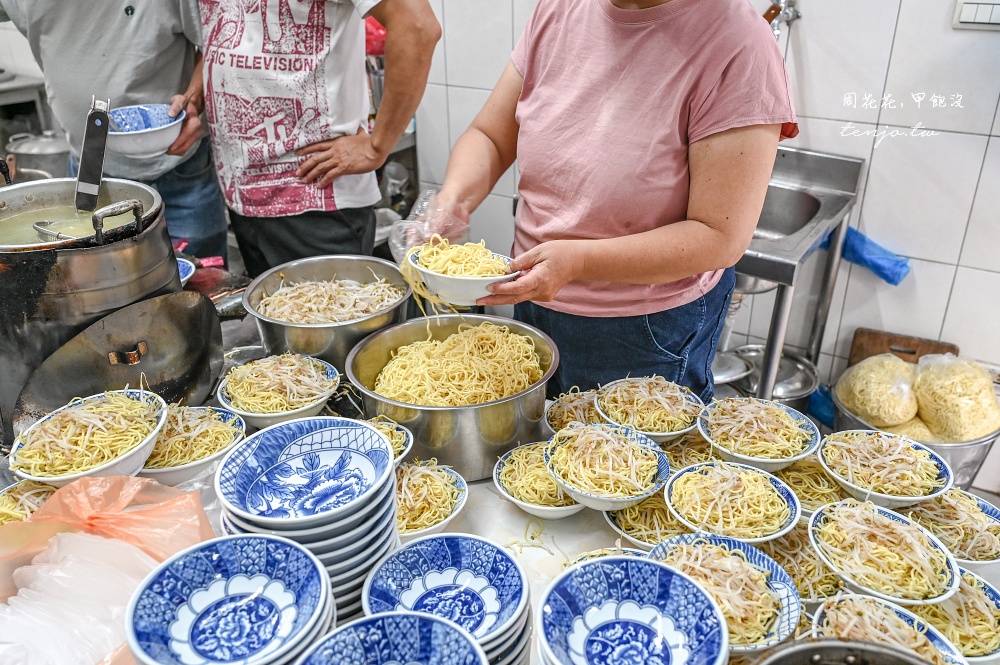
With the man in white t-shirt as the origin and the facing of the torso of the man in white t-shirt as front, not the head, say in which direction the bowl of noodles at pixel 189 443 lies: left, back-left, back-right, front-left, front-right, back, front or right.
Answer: front-left

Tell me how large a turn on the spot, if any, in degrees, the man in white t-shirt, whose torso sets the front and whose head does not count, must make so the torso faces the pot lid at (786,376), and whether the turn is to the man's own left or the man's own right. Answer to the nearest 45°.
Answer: approximately 135° to the man's own left

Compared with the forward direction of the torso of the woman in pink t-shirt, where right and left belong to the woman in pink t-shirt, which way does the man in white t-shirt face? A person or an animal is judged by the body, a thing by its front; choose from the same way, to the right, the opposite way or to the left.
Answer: the same way

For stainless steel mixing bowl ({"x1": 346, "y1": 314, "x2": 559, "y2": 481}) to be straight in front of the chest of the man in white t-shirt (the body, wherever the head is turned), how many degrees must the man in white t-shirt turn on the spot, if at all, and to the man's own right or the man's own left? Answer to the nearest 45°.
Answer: approximately 45° to the man's own left

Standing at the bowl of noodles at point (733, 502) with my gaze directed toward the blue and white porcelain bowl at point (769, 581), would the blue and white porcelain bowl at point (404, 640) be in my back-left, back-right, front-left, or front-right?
front-right

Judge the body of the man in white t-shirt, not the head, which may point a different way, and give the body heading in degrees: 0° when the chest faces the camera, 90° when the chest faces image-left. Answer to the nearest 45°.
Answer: approximately 45°

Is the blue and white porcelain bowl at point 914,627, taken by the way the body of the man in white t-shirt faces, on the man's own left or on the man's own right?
on the man's own left

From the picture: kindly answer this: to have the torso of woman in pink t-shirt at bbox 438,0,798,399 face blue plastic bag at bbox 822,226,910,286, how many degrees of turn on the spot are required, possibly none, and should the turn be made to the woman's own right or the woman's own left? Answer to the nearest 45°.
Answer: approximately 180°

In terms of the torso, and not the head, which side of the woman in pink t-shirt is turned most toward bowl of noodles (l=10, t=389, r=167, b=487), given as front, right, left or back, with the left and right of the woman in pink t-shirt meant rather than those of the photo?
front

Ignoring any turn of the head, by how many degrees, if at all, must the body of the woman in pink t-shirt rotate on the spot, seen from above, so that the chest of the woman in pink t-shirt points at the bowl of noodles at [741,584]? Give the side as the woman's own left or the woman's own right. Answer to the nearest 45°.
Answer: approximately 45° to the woman's own left

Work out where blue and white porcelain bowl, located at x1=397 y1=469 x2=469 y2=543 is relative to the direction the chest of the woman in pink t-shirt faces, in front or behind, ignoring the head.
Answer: in front

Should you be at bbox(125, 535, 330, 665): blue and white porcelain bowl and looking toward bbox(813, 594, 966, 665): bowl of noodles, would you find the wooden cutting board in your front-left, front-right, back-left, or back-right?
front-left

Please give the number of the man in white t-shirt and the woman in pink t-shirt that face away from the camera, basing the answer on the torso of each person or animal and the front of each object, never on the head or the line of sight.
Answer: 0

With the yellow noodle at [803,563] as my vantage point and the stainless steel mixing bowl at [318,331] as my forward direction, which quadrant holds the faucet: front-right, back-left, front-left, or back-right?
front-right
